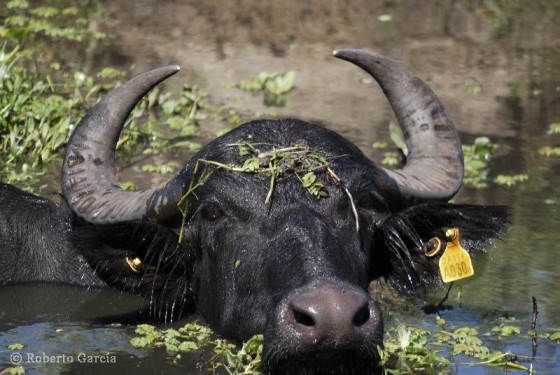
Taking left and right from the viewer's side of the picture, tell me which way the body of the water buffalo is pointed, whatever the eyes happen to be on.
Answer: facing the viewer and to the right of the viewer

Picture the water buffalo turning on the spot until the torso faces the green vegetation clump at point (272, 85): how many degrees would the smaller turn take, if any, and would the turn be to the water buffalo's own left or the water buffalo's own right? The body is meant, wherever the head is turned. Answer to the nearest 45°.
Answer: approximately 135° to the water buffalo's own left
